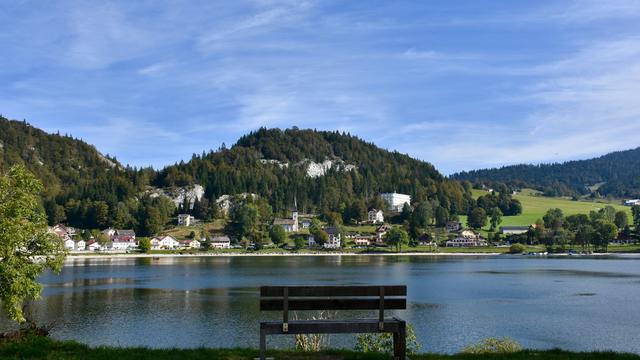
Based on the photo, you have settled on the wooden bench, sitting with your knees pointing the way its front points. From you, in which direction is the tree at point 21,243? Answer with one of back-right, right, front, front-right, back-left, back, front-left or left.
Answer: front-left

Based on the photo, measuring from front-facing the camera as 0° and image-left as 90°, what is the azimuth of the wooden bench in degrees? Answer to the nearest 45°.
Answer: approximately 180°
